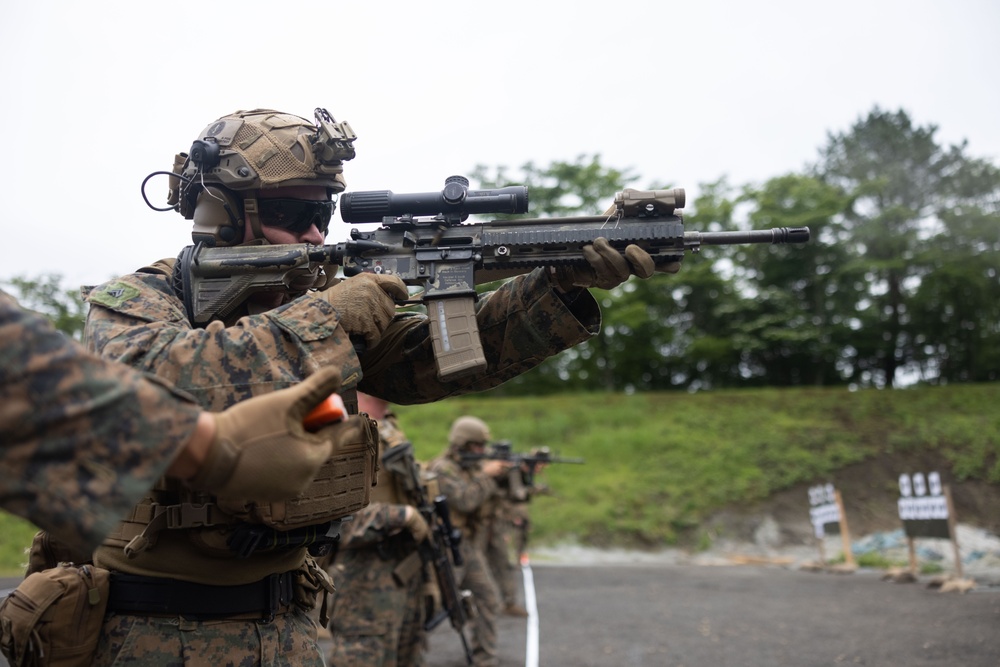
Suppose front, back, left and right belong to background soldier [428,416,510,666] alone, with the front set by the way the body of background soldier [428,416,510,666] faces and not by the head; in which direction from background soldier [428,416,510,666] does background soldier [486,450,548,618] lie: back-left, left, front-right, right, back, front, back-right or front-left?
left

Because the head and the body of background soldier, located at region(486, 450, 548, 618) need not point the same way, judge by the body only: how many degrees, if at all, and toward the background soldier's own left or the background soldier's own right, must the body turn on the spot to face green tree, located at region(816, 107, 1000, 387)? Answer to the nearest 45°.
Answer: approximately 45° to the background soldier's own left

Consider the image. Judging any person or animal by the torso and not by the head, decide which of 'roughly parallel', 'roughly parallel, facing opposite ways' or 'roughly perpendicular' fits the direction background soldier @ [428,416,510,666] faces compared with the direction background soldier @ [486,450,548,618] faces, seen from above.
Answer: roughly parallel

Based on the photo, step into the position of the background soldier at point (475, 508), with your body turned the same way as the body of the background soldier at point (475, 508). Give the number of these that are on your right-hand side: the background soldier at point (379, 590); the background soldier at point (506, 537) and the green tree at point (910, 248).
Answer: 1

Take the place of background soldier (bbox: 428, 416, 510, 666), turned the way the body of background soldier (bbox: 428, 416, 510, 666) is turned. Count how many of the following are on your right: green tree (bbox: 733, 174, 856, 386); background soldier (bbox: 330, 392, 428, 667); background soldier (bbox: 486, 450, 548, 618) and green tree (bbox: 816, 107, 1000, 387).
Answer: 1

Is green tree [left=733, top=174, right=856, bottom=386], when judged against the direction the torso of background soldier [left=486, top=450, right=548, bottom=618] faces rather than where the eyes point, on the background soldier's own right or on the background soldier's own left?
on the background soldier's own left

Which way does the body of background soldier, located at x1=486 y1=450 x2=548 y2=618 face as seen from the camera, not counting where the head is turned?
to the viewer's right

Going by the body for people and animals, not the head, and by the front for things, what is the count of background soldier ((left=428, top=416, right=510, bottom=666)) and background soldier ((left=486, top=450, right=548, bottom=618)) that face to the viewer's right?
2

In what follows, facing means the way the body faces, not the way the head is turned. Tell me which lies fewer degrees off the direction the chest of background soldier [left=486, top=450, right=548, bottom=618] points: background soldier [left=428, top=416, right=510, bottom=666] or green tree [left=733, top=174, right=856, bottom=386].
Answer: the green tree

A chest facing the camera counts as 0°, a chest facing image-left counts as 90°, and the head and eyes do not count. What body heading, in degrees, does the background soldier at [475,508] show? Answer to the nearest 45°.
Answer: approximately 270°

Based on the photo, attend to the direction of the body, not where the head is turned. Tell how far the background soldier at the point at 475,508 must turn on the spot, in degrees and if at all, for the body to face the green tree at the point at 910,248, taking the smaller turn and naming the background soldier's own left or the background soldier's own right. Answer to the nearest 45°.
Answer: approximately 45° to the background soldier's own left
